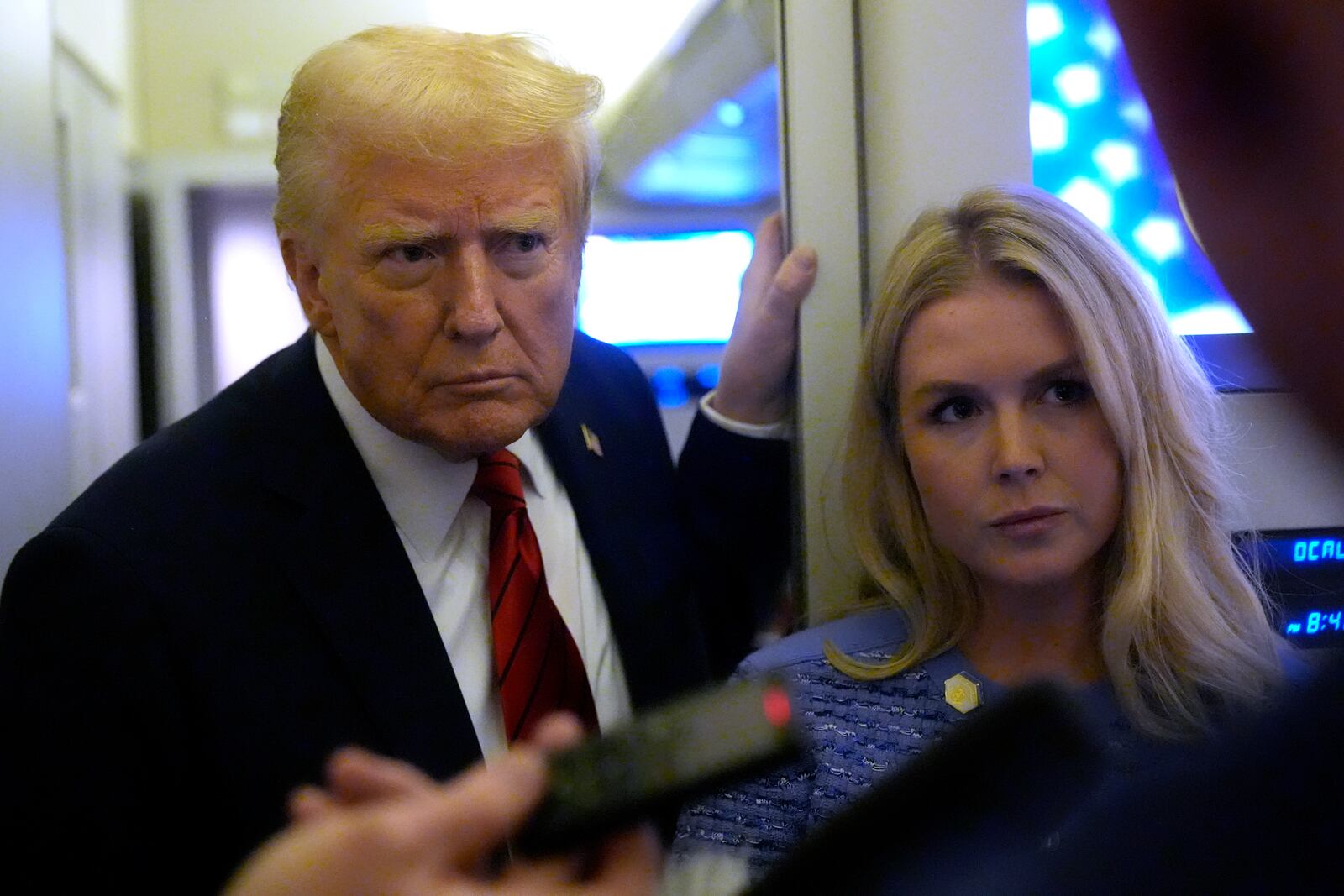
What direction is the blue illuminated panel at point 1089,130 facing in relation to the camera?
toward the camera

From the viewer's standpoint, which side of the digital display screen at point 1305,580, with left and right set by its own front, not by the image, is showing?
front

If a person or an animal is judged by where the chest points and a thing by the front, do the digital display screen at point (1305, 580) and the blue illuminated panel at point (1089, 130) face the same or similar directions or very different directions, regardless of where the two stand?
same or similar directions

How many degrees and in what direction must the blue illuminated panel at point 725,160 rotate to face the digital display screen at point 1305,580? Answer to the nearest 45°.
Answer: approximately 45° to its left

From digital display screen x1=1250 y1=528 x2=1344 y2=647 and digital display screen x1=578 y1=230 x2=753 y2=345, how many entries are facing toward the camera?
2

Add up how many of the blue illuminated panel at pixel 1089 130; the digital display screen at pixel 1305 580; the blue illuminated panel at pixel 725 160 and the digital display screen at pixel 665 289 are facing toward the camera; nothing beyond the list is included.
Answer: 4

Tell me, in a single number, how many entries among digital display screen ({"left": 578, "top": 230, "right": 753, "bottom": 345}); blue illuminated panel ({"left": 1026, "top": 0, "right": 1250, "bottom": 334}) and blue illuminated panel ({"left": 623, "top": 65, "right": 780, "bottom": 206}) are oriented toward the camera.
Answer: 3

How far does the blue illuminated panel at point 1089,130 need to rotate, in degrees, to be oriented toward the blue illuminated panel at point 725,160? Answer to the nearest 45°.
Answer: approximately 135° to its right
